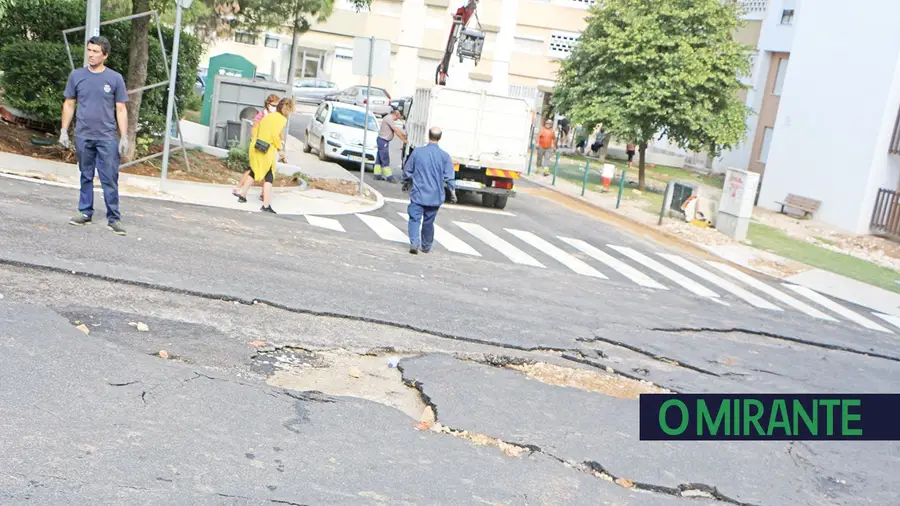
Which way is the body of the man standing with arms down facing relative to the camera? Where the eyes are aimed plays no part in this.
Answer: toward the camera

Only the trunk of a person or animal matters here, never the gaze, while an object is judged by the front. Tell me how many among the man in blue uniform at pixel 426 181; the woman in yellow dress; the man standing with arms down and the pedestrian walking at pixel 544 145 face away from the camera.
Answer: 1

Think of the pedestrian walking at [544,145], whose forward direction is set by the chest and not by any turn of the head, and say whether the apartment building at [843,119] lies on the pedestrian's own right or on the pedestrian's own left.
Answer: on the pedestrian's own left

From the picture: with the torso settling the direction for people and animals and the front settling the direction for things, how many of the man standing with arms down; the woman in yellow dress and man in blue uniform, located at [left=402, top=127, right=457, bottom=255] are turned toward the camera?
1

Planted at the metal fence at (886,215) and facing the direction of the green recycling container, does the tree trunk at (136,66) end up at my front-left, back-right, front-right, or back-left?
front-left

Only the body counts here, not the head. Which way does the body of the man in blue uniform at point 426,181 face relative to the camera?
away from the camera

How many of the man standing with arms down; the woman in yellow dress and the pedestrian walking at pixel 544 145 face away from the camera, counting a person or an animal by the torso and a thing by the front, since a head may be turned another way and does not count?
0

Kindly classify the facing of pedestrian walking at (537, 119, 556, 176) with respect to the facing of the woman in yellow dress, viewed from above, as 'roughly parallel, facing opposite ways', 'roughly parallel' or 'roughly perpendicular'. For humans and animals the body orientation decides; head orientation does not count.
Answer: roughly perpendicular

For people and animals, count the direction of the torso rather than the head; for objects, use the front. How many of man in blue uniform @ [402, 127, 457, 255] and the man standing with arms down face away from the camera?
1

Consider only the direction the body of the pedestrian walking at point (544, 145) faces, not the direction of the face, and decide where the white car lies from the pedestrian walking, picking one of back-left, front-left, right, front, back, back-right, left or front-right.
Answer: front-right

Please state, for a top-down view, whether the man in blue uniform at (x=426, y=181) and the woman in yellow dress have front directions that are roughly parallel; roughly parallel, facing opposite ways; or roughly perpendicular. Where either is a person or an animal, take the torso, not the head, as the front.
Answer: roughly perpendicular

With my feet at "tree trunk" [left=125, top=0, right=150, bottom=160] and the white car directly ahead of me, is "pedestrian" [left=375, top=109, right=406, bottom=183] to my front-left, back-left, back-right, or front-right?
front-right
